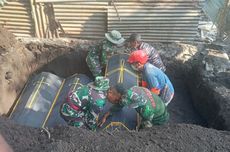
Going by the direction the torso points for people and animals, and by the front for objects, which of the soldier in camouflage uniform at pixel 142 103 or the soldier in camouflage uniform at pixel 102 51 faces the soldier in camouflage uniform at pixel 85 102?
the soldier in camouflage uniform at pixel 142 103

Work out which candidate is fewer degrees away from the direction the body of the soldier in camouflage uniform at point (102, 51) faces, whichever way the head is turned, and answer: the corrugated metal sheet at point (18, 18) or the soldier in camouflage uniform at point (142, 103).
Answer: the soldier in camouflage uniform

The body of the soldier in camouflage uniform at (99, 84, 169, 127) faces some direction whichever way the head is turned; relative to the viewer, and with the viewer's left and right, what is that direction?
facing to the left of the viewer

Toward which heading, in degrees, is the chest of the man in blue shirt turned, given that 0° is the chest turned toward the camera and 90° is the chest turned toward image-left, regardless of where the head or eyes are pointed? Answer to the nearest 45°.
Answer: approximately 90°

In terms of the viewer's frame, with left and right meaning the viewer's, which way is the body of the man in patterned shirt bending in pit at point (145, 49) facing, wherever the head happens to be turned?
facing to the left of the viewer

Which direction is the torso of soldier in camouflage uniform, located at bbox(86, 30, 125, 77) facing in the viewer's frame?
to the viewer's right
